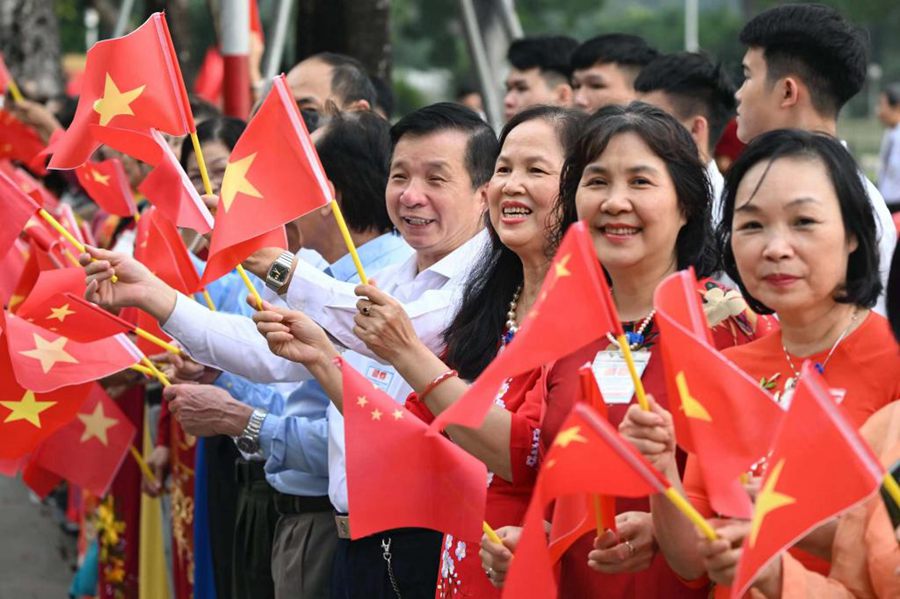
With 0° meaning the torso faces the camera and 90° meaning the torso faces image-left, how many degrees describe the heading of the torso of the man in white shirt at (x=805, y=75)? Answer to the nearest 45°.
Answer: approximately 90°

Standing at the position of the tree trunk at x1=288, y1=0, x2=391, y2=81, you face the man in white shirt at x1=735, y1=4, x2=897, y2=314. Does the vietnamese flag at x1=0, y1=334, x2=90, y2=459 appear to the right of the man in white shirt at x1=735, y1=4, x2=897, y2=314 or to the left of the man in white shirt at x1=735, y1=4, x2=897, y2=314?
right

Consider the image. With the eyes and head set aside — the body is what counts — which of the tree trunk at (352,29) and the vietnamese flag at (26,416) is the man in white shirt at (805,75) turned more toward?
the vietnamese flag

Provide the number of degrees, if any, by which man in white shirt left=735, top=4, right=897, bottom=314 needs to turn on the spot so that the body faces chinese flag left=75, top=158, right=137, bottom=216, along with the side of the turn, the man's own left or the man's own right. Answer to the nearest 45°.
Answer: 0° — they already face it

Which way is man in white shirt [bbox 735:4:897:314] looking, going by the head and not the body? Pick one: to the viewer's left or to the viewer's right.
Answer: to the viewer's left

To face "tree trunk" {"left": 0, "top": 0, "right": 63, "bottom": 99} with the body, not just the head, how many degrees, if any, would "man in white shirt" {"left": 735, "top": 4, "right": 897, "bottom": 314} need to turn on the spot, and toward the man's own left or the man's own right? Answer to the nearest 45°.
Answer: approximately 45° to the man's own right

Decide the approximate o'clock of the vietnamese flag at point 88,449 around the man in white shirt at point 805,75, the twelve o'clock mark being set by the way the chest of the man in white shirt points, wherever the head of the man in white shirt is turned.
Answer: The vietnamese flag is roughly at 12 o'clock from the man in white shirt.
